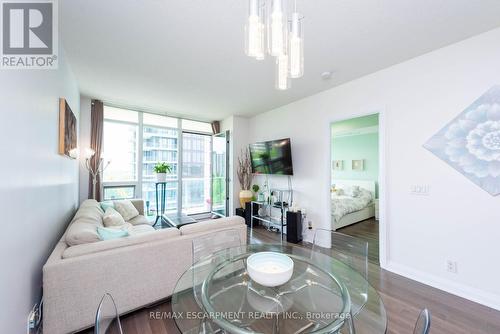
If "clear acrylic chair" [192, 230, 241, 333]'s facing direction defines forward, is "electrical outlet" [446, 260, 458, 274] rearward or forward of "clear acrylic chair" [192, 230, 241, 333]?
forward

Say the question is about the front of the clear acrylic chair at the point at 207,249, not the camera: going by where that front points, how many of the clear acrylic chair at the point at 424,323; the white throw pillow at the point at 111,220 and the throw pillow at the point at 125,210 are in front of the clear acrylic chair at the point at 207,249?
1

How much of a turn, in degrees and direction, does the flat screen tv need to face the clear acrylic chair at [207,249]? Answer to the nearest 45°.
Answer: approximately 45° to its left

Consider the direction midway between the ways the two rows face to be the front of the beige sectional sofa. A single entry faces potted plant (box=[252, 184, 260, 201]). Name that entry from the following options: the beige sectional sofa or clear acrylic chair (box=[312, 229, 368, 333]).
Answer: the beige sectional sofa

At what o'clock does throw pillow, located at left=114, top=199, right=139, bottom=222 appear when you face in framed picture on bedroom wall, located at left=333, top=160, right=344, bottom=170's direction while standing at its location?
The throw pillow is roughly at 1 o'clock from the framed picture on bedroom wall.

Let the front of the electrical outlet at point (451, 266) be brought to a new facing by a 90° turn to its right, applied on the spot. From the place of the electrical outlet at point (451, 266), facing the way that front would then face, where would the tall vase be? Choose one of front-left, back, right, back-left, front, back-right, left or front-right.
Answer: front-left

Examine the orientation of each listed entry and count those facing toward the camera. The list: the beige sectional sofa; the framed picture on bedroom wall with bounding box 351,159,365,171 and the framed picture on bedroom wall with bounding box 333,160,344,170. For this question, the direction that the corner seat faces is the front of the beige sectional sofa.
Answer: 2

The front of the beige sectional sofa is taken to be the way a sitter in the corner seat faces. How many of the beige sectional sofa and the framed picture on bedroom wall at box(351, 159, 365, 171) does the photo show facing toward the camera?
1

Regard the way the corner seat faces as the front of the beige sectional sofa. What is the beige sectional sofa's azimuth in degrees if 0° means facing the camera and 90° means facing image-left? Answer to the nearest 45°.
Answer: approximately 225°

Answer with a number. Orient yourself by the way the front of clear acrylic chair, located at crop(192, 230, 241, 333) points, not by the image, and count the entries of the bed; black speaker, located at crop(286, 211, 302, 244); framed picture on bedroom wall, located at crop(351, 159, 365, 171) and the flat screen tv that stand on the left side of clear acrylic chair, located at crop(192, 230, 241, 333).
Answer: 4

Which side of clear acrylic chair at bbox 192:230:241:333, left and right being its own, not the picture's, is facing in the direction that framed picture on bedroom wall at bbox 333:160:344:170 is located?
left

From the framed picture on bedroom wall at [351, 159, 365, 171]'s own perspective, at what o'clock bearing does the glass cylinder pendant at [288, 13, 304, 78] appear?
The glass cylinder pendant is roughly at 12 o'clock from the framed picture on bedroom wall.
